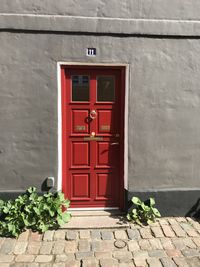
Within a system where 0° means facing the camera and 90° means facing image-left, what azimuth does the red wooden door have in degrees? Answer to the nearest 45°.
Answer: approximately 0°
